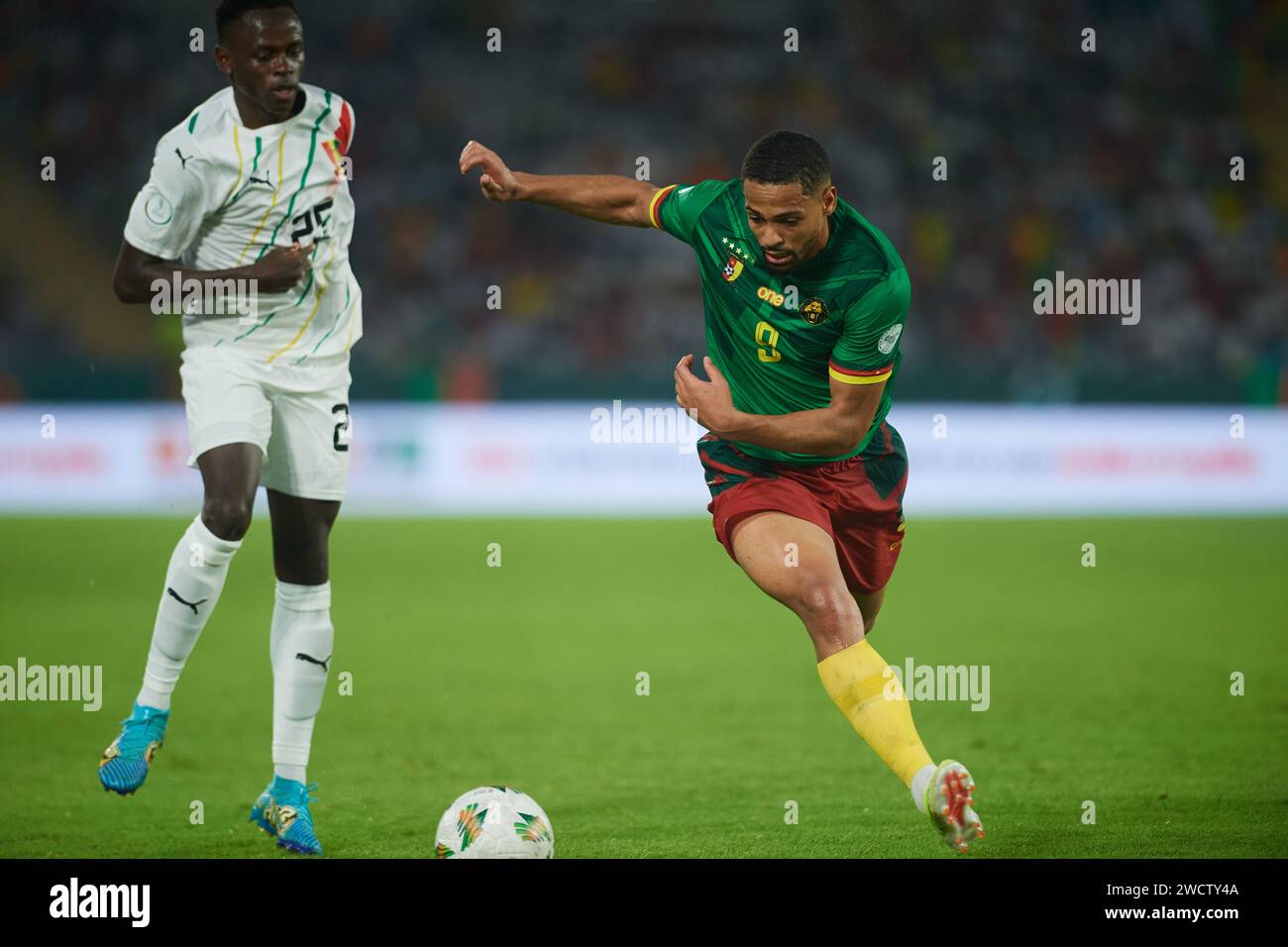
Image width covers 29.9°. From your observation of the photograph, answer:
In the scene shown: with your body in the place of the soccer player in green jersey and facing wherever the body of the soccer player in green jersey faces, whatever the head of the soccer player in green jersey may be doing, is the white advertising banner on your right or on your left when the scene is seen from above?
on your right

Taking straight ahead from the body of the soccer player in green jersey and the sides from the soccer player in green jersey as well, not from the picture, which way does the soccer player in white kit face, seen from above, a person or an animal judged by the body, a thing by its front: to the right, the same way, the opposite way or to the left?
to the left

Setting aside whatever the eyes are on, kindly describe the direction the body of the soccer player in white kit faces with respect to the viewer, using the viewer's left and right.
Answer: facing the viewer and to the right of the viewer

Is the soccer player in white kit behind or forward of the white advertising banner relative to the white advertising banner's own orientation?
forward

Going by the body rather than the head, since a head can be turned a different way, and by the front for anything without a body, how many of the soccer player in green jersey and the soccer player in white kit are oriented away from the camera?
0

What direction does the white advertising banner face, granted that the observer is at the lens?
facing the viewer

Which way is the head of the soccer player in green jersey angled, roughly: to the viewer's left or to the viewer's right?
to the viewer's left

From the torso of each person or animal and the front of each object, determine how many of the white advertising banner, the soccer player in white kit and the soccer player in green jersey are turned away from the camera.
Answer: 0

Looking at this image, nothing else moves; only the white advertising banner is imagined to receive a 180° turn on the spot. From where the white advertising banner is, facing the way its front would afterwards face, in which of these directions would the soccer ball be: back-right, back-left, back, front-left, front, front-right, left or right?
back

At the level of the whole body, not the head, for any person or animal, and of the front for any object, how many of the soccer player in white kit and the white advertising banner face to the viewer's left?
0

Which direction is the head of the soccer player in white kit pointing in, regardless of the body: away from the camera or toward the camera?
toward the camera

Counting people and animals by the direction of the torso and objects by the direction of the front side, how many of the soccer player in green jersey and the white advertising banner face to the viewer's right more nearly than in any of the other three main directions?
0

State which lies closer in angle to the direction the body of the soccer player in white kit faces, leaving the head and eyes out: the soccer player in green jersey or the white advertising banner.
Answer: the soccer player in green jersey

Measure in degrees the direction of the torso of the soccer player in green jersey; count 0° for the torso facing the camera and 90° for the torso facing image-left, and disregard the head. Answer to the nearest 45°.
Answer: approximately 45°
